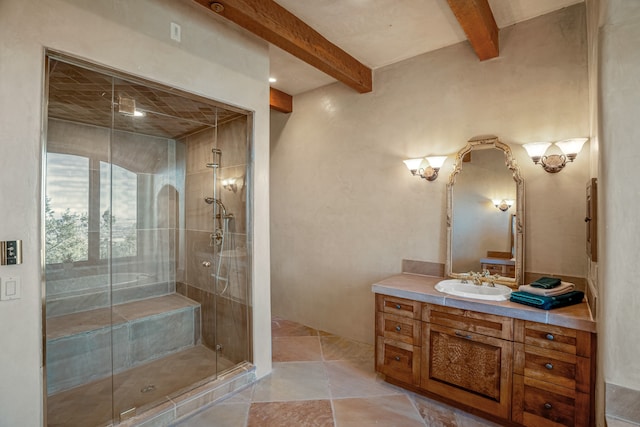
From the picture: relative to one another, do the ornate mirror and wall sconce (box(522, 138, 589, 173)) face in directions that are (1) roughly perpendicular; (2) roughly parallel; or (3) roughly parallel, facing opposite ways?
roughly parallel

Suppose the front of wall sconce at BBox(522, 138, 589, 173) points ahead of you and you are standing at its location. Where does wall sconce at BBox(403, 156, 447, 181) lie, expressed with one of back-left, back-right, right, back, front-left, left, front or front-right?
front-right

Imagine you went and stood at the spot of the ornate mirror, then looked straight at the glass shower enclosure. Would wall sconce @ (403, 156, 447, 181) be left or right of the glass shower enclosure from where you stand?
right

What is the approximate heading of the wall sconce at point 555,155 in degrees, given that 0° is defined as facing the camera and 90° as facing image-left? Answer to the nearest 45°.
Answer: approximately 45°

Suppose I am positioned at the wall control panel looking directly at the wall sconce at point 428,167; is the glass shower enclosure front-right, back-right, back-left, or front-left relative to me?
front-left

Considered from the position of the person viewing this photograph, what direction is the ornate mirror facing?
facing the viewer and to the left of the viewer

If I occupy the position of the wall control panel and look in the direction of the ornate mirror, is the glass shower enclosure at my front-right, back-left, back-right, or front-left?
front-left

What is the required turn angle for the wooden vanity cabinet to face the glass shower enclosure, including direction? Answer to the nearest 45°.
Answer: approximately 45° to its right

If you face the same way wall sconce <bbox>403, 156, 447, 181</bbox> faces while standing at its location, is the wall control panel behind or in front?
in front

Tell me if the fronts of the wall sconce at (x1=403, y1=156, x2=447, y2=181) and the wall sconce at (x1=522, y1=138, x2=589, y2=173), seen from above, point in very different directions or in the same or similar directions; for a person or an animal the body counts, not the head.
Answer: same or similar directions

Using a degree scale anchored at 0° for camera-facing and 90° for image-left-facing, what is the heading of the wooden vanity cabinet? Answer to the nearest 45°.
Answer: approximately 45°

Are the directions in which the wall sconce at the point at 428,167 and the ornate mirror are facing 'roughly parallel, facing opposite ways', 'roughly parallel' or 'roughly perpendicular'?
roughly parallel

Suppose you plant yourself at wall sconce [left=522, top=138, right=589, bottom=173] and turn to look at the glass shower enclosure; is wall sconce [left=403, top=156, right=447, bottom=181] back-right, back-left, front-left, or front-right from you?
front-right

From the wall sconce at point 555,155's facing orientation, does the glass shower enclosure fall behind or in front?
in front

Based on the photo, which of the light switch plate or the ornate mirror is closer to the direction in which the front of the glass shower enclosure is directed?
the ornate mirror

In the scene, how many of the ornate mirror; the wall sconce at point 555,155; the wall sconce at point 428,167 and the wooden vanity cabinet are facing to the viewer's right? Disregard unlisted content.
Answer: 0

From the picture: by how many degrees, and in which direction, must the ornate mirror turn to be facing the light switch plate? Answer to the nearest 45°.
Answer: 0° — it already faces it
